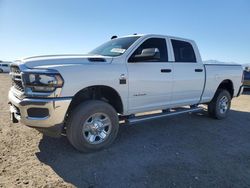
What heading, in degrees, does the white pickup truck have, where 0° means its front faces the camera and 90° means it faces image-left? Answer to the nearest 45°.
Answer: approximately 45°
